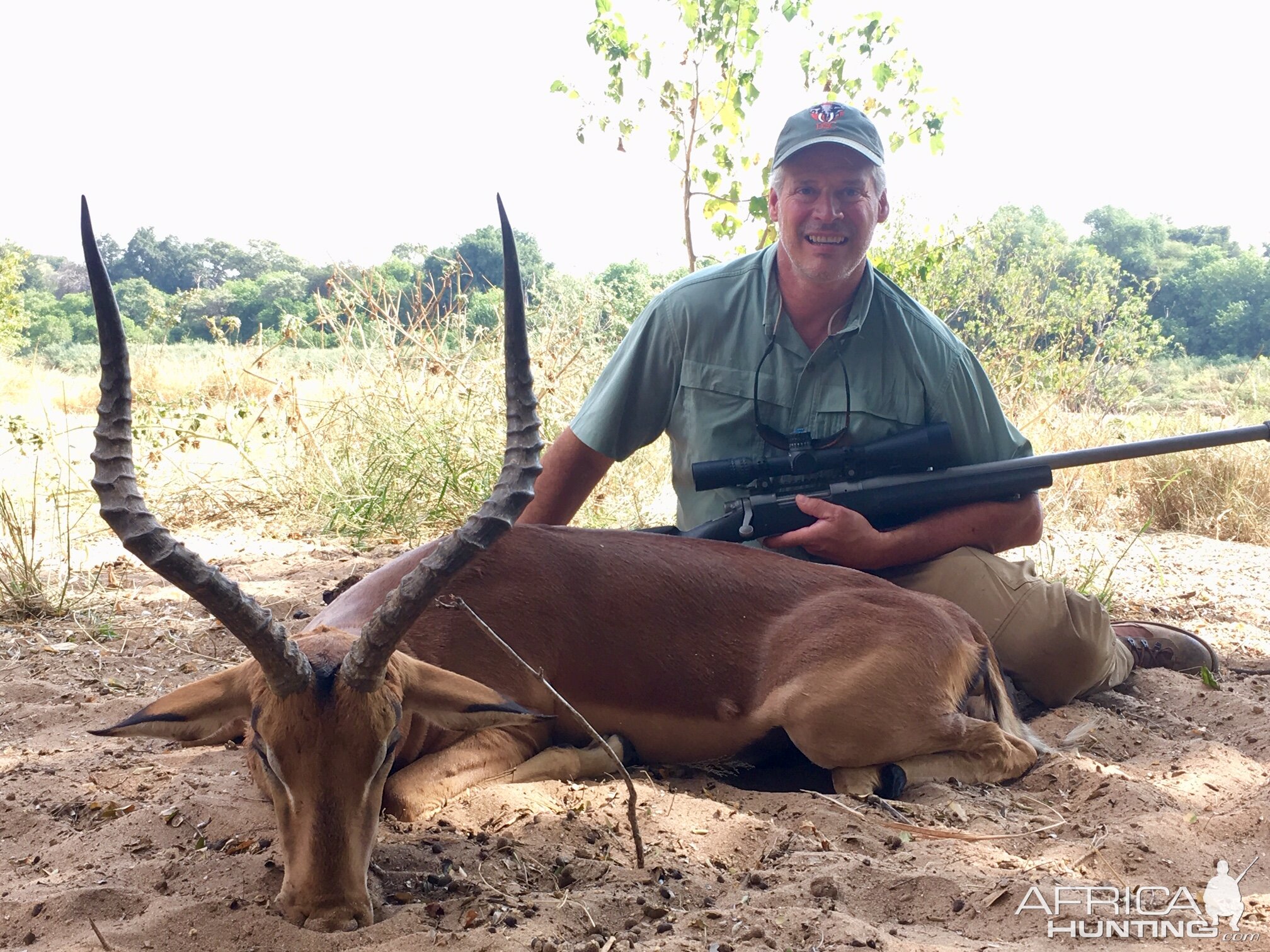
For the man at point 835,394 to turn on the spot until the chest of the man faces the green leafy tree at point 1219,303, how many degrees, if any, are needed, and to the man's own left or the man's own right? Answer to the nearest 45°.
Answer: approximately 180°

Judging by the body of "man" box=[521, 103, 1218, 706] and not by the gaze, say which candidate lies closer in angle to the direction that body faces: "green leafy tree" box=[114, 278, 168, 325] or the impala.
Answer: the impala

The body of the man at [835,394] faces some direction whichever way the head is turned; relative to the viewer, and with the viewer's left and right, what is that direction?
facing the viewer

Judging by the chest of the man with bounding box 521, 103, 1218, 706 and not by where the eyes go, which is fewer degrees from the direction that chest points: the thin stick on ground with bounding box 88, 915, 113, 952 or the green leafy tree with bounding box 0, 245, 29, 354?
the thin stick on ground

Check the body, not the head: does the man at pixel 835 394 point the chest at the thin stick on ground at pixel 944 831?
yes

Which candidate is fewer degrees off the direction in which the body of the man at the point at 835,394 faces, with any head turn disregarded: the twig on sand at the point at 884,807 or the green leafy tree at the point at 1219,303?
the twig on sand

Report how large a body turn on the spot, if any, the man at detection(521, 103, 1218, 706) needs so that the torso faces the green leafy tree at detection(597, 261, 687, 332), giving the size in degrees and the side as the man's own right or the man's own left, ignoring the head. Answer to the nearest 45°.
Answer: approximately 180°

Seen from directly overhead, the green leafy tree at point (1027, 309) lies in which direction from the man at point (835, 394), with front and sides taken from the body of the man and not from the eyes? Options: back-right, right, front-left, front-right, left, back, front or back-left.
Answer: back

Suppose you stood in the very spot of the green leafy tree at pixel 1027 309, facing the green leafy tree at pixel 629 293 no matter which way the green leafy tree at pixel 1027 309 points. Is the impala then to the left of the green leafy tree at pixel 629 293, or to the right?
left

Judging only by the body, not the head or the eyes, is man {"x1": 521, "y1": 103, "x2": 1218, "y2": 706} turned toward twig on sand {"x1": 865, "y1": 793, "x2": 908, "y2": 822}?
yes

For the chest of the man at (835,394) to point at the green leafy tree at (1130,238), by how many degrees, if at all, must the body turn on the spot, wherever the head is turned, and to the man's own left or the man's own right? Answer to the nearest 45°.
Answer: approximately 180°

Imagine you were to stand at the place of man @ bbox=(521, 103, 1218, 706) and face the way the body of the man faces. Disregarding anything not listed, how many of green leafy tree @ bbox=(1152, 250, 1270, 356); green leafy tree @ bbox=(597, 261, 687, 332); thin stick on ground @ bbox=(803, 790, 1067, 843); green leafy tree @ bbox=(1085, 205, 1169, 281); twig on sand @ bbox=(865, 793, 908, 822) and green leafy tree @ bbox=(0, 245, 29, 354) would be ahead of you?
2
